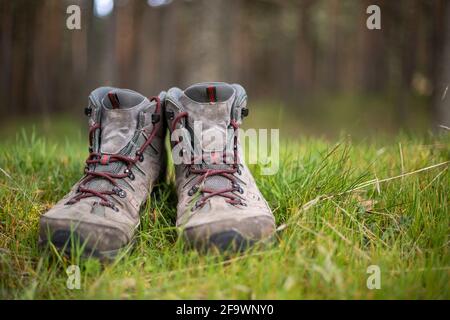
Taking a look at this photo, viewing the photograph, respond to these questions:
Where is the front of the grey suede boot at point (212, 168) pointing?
toward the camera

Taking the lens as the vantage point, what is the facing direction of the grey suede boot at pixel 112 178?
facing the viewer and to the left of the viewer

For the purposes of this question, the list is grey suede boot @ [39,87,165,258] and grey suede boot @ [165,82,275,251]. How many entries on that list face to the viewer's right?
0

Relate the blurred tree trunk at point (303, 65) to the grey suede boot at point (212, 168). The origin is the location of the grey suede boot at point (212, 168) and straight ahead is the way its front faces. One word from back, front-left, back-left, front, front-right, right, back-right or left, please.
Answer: back

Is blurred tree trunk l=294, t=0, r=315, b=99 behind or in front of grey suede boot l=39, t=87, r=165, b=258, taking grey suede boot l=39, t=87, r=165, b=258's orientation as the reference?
behind
